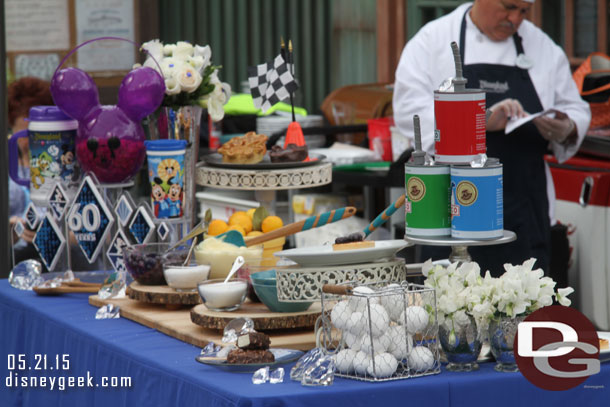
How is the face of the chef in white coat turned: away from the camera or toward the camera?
toward the camera

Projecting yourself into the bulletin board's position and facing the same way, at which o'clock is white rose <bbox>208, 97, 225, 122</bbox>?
The white rose is roughly at 12 o'clock from the bulletin board.

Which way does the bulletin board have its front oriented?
toward the camera

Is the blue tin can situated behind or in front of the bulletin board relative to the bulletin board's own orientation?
in front

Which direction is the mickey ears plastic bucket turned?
toward the camera

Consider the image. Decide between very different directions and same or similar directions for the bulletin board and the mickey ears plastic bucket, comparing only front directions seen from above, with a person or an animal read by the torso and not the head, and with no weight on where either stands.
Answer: same or similar directions

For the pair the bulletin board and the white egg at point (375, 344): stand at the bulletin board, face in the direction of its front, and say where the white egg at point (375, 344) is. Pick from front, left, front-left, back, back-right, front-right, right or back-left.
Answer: front

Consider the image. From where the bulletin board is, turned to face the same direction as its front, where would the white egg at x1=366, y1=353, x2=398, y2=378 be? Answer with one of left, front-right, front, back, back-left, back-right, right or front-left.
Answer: front

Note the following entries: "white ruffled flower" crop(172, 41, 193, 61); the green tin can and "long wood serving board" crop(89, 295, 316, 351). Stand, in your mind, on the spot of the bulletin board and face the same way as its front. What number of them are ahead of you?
3

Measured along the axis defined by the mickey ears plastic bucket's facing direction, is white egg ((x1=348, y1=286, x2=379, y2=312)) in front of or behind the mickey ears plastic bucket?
in front
